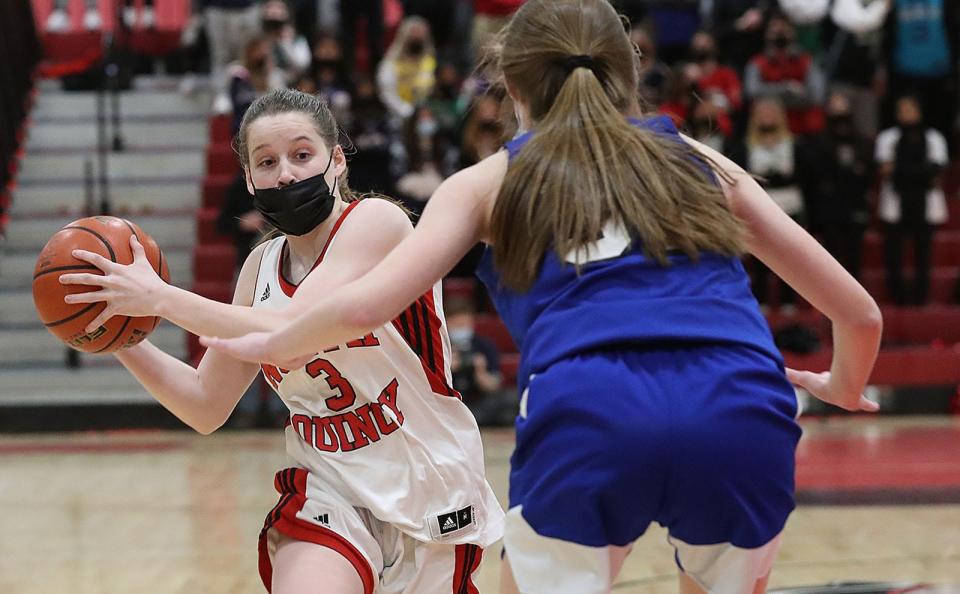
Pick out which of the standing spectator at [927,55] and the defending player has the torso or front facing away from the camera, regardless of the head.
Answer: the defending player

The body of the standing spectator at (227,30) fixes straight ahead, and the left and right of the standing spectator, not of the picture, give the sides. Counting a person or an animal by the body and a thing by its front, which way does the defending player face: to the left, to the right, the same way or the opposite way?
the opposite way

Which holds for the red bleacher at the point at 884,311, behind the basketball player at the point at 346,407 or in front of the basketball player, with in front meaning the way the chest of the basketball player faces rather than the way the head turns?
behind

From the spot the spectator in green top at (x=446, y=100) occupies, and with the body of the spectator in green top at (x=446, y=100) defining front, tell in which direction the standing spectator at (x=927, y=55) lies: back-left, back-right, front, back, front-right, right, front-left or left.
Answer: left

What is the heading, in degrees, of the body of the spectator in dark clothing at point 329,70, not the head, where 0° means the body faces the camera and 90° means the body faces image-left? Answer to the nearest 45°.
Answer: approximately 0°

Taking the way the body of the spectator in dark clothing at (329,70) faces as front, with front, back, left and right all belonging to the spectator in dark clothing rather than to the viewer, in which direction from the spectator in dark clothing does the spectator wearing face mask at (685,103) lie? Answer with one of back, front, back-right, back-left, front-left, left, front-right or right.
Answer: left

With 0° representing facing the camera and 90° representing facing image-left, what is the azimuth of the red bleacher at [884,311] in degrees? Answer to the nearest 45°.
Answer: approximately 0°

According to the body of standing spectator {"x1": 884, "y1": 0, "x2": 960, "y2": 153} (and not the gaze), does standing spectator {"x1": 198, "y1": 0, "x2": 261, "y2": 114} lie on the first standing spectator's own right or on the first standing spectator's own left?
on the first standing spectator's own right
